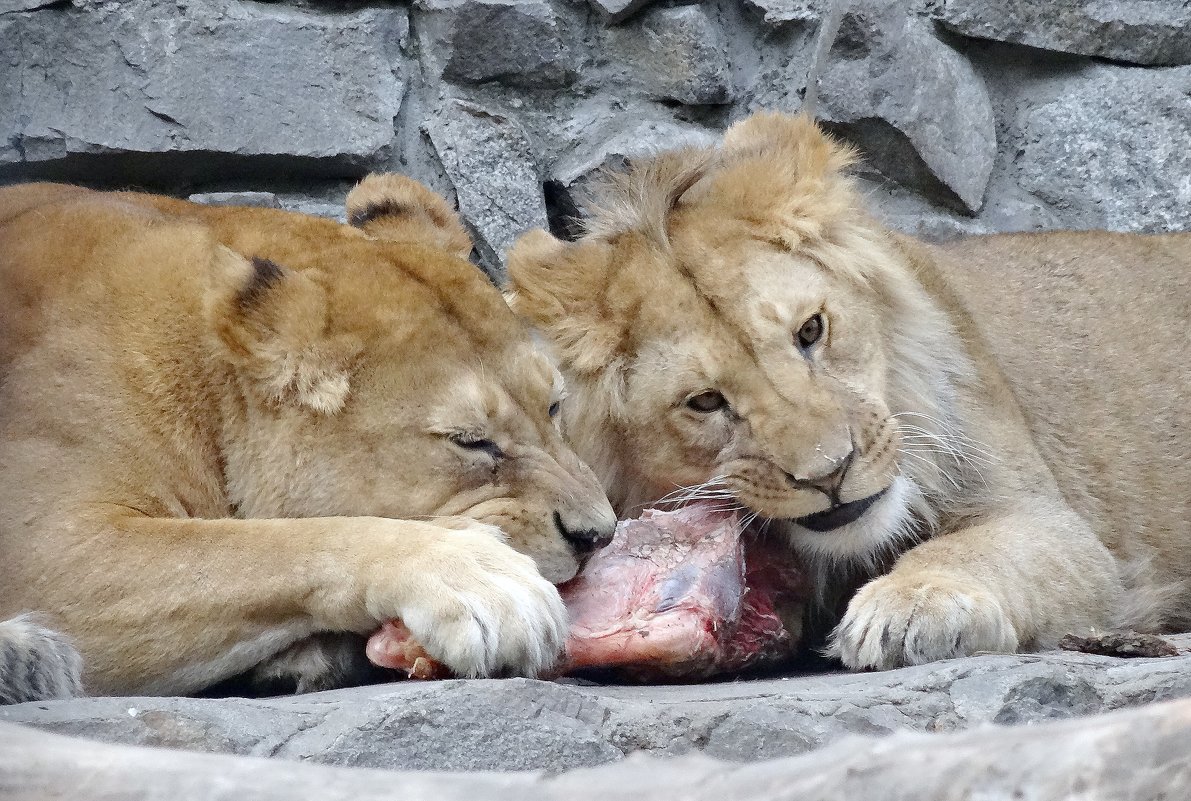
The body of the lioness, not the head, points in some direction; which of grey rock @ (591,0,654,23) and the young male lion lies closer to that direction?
the young male lion

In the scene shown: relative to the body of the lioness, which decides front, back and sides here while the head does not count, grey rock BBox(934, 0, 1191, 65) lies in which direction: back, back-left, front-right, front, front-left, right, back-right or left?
front-left

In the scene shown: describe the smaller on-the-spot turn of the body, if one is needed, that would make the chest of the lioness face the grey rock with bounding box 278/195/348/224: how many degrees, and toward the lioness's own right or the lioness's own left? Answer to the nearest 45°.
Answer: approximately 90° to the lioness's own left

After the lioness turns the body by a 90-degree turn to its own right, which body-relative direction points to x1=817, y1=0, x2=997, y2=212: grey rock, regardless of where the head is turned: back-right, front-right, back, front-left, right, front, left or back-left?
back-left

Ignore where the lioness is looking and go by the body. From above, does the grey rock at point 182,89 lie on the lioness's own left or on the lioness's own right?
on the lioness's own left

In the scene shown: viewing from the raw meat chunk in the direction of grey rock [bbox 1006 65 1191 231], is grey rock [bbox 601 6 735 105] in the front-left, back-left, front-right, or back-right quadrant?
front-left

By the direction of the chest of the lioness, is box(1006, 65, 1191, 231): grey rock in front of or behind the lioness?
in front

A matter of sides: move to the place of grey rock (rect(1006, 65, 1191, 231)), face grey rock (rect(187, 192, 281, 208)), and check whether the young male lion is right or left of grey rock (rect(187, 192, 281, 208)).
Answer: left

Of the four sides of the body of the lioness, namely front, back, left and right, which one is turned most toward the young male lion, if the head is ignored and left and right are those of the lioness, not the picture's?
front

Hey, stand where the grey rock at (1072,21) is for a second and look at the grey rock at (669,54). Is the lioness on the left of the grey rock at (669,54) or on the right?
left

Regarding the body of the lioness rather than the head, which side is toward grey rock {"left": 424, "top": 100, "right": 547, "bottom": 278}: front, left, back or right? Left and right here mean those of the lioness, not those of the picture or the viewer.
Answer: left

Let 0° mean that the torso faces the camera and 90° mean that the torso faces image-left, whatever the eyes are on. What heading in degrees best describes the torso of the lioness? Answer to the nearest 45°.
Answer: approximately 270°
